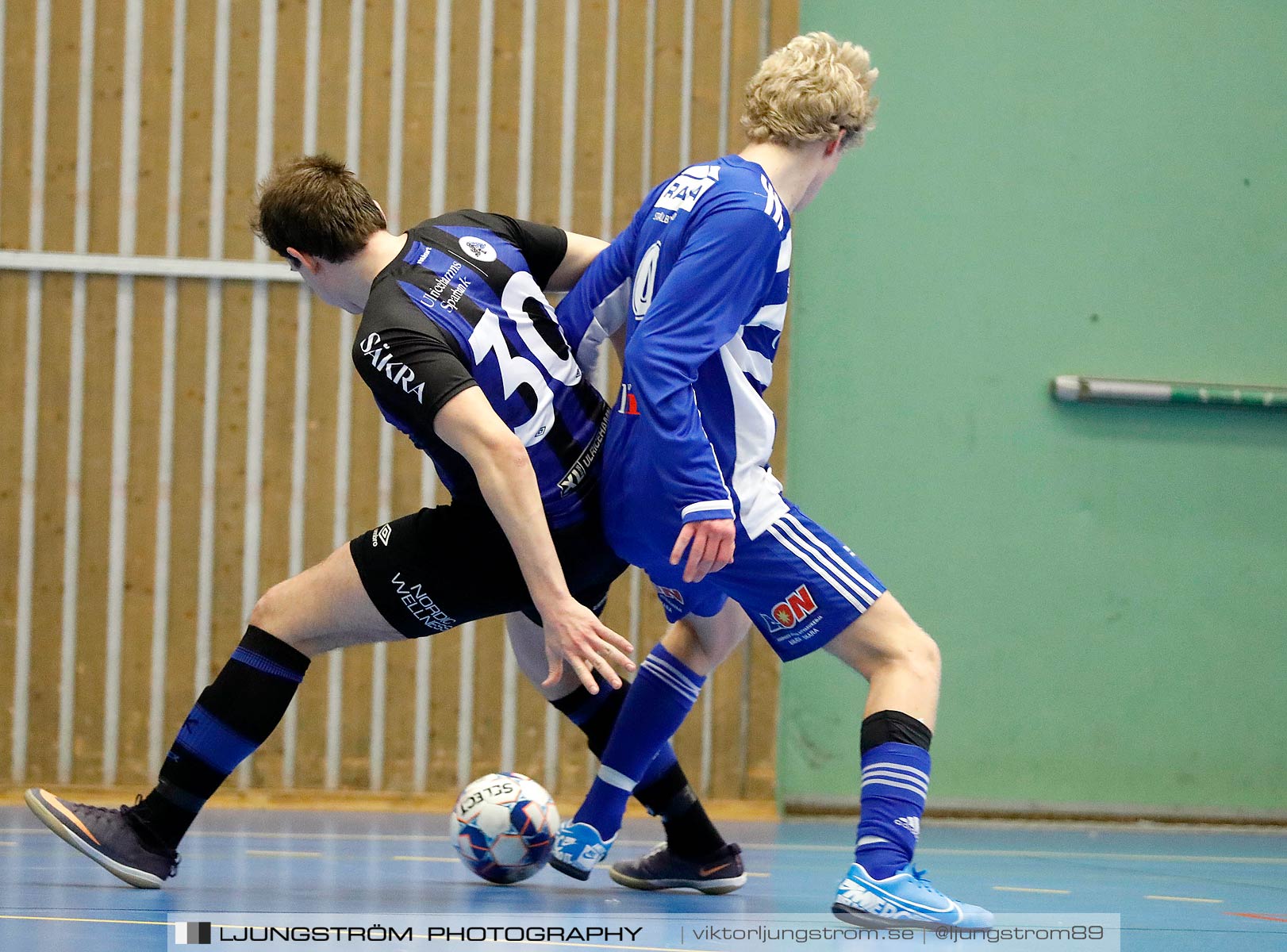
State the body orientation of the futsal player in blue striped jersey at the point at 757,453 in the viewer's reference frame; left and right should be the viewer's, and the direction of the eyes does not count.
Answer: facing away from the viewer and to the right of the viewer

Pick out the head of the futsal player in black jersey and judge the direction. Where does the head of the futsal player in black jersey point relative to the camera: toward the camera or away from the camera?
away from the camera

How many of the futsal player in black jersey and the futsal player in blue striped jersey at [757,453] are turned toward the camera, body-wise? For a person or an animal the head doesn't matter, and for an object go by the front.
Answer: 0

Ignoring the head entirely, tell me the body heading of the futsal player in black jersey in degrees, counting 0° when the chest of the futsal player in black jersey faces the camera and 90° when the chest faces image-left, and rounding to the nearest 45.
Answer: approximately 135°
